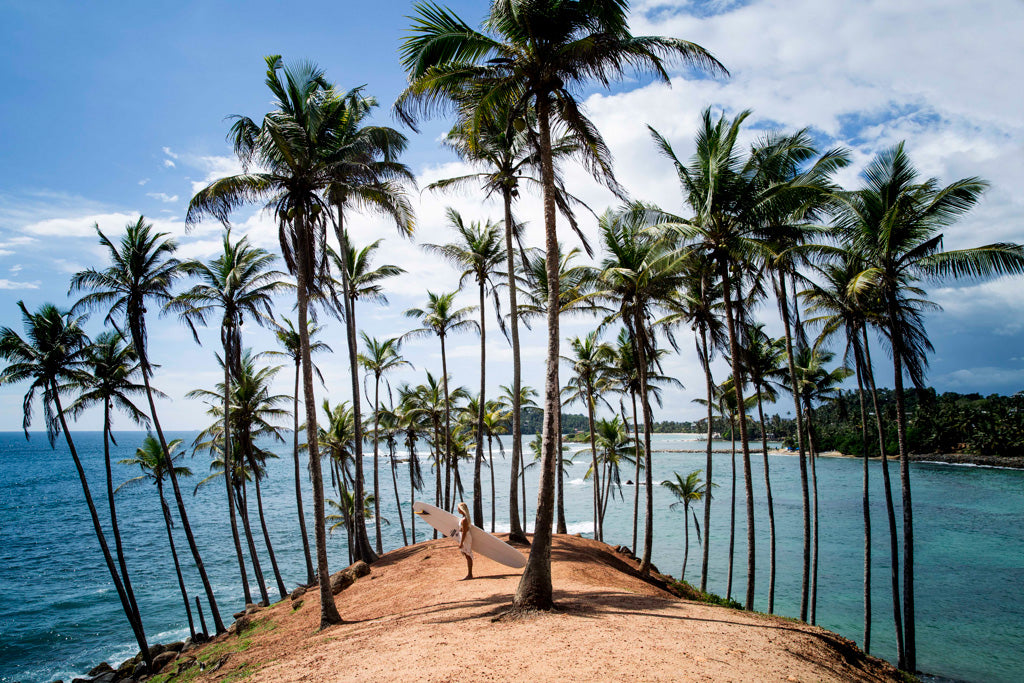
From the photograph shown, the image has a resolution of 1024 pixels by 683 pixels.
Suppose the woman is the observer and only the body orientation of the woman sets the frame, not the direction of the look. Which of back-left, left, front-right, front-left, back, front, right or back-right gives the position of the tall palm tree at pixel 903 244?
back

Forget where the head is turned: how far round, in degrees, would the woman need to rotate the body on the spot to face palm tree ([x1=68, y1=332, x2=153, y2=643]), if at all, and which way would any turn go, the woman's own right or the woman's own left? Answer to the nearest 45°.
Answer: approximately 45° to the woman's own right

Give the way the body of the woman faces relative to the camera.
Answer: to the viewer's left
